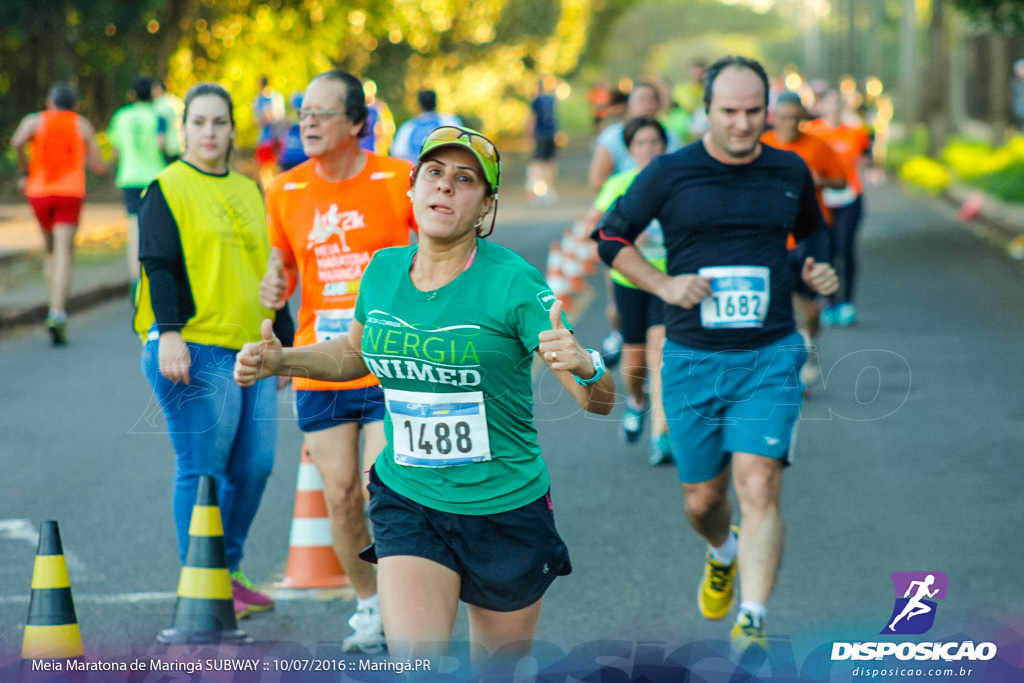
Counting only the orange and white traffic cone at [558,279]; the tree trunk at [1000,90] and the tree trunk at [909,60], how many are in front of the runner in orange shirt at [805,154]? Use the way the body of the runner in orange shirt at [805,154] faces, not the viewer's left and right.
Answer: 0

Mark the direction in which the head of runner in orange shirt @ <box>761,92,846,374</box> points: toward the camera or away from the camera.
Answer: toward the camera

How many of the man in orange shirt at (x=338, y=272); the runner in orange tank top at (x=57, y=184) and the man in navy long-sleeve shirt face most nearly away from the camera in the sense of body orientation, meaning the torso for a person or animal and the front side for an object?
1

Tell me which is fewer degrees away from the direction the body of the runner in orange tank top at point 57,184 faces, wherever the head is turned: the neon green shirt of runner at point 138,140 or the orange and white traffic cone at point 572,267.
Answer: the neon green shirt of runner

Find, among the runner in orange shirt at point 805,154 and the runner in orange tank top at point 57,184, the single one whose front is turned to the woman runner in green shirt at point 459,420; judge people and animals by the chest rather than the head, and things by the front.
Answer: the runner in orange shirt at point 805,154

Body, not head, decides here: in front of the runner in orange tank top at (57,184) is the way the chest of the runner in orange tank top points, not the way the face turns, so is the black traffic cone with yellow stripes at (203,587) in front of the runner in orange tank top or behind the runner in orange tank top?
behind

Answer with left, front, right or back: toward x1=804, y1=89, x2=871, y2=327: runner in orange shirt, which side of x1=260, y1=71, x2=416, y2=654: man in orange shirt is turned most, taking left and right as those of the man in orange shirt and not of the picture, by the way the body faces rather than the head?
back

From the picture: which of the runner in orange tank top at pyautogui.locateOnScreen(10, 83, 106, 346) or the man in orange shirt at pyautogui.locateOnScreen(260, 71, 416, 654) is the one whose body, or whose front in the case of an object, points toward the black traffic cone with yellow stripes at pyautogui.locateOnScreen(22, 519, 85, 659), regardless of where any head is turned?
the man in orange shirt

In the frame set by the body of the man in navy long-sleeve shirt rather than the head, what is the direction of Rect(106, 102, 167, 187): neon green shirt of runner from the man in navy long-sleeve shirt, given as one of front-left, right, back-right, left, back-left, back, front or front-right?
back-right

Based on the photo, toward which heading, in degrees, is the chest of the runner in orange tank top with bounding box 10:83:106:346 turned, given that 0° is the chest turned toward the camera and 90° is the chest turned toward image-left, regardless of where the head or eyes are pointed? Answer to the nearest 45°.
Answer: approximately 180°

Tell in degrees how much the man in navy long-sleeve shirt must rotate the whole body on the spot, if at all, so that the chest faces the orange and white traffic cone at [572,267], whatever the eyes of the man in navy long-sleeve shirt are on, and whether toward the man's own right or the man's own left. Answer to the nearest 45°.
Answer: approximately 180°

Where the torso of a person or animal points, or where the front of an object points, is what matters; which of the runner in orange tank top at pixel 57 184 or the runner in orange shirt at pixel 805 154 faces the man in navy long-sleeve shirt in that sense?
the runner in orange shirt at pixel 805 154

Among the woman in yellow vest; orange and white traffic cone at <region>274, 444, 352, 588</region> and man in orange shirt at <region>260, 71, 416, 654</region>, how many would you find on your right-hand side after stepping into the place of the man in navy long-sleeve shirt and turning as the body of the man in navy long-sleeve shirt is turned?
3

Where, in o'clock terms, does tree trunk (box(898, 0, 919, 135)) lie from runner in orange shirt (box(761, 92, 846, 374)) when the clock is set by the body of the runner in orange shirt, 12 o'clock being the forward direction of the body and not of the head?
The tree trunk is roughly at 6 o'clock from the runner in orange shirt.

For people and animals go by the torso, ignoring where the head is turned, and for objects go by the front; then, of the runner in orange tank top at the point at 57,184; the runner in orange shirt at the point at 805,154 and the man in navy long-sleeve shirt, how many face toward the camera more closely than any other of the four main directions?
2

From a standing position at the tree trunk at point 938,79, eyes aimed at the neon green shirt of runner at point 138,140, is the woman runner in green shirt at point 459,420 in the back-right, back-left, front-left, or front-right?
front-left

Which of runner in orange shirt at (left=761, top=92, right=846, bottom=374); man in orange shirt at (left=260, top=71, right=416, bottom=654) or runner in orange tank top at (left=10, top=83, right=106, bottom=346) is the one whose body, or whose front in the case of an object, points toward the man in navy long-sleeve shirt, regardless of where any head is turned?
runner in orange shirt at (left=761, top=92, right=846, bottom=374)

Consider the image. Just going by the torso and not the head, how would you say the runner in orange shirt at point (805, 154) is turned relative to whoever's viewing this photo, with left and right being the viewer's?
facing the viewer
